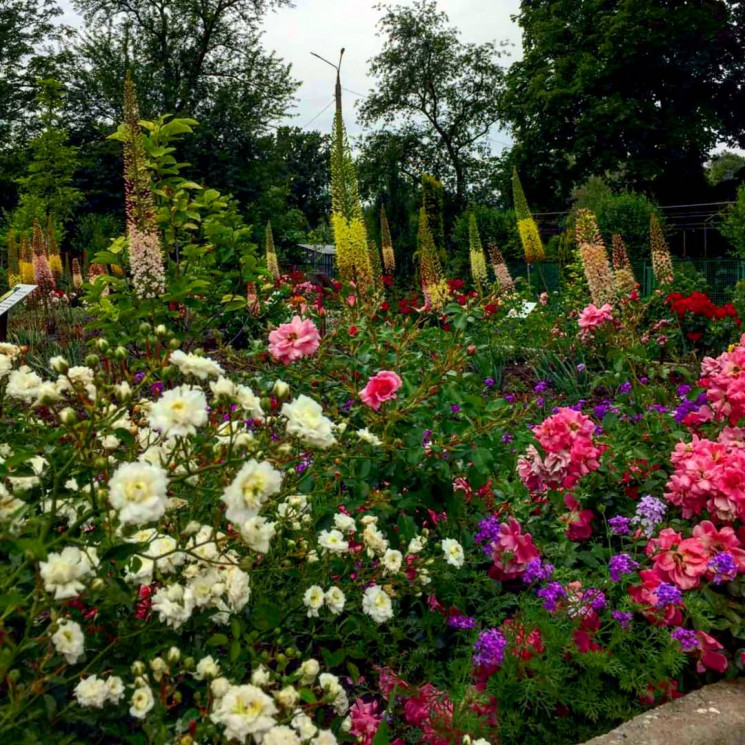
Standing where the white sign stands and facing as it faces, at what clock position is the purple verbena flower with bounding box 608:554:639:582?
The purple verbena flower is roughly at 10 o'clock from the white sign.

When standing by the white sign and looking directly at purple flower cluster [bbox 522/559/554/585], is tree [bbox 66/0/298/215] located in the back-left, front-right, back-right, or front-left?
back-left

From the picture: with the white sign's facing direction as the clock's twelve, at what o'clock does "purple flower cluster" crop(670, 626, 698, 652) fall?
The purple flower cluster is roughly at 10 o'clock from the white sign.

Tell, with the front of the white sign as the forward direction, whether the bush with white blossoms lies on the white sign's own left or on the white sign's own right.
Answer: on the white sign's own left

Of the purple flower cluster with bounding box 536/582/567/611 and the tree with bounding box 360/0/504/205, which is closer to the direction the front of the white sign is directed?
the purple flower cluster

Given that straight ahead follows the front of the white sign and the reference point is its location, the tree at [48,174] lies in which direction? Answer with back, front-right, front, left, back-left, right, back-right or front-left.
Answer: back-right

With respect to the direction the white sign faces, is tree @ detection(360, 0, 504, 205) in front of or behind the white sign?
behind

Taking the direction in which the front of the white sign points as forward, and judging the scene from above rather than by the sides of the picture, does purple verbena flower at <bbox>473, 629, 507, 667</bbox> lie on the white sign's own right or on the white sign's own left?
on the white sign's own left

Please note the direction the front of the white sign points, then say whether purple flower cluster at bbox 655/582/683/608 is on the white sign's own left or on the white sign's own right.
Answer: on the white sign's own left

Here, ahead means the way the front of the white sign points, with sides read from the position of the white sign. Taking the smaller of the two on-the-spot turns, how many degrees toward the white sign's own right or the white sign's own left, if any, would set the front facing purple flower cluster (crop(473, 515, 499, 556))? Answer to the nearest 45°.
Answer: approximately 45° to the white sign's own left
